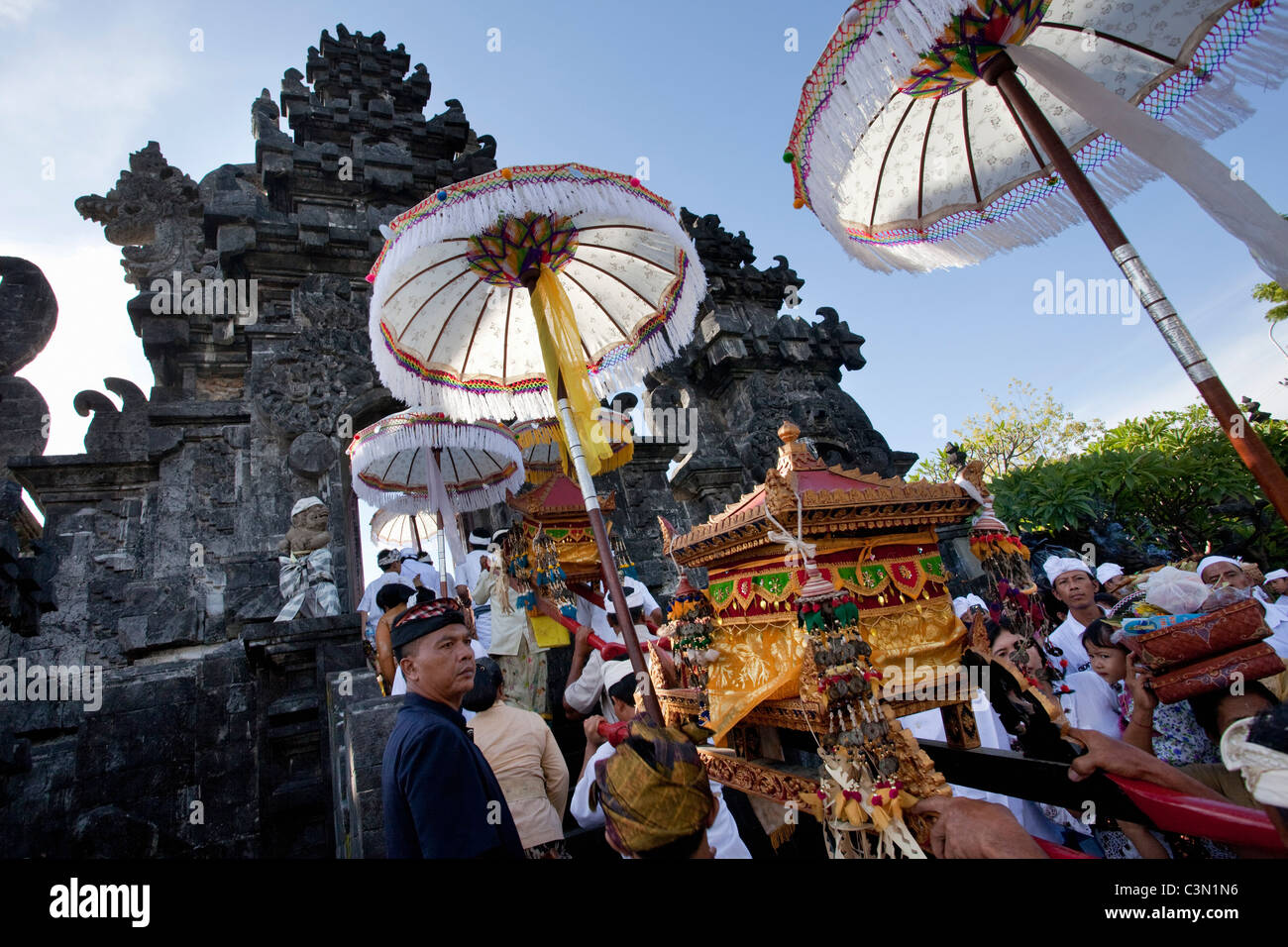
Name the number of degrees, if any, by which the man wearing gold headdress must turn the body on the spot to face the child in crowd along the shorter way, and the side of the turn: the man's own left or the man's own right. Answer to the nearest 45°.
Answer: approximately 90° to the man's own right

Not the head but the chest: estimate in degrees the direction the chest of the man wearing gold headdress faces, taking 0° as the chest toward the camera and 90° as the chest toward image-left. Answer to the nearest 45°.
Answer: approximately 180°

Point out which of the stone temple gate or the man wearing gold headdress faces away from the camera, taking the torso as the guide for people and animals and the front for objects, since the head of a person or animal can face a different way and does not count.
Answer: the man wearing gold headdress

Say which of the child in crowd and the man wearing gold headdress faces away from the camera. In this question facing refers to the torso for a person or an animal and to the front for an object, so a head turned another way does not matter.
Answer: the man wearing gold headdress

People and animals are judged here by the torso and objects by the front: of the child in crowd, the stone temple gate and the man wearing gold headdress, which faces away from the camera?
the man wearing gold headdress

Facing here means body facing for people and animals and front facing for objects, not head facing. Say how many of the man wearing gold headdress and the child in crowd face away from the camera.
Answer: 1

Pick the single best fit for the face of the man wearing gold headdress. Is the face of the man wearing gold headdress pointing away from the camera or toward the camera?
away from the camera

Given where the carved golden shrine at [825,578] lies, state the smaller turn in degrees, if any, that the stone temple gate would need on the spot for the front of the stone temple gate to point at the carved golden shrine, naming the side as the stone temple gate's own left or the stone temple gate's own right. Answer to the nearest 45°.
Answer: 0° — it already faces it
